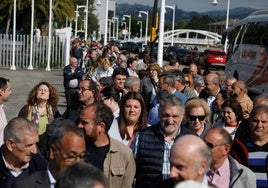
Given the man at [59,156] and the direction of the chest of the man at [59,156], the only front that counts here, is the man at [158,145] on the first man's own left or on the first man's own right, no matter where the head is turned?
on the first man's own left

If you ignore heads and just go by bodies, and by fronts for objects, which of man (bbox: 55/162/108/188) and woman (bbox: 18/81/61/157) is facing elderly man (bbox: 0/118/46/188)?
the woman

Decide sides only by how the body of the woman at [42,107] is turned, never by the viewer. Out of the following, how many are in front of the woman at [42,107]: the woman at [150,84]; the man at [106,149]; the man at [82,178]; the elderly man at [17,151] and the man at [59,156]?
4

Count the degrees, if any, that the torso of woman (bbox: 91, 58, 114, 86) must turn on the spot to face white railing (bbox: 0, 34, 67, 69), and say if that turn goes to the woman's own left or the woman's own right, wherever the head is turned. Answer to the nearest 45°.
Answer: approximately 180°

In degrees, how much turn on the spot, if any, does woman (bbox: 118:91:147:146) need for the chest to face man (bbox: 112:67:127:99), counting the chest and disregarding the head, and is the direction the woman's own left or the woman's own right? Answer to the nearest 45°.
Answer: approximately 180°
